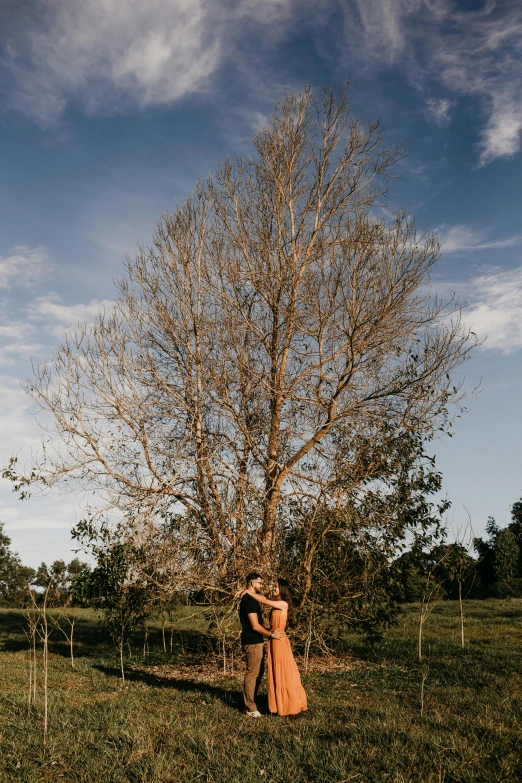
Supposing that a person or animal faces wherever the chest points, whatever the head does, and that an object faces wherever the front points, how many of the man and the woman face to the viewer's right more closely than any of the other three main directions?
1

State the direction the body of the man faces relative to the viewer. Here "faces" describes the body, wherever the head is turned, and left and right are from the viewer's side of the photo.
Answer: facing to the right of the viewer

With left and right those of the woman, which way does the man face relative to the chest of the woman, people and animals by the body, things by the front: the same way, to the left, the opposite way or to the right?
the opposite way

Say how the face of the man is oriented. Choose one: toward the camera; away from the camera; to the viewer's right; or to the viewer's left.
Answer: to the viewer's right

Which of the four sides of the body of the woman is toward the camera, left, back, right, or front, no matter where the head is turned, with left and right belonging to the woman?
left
